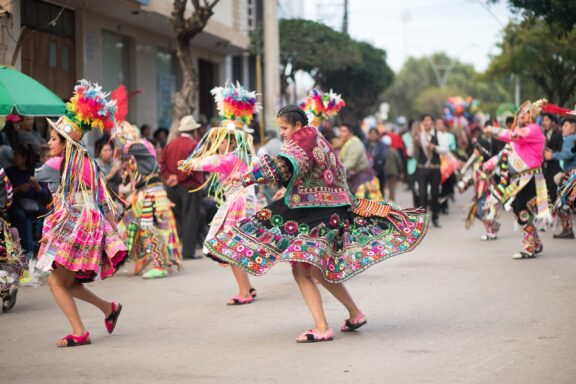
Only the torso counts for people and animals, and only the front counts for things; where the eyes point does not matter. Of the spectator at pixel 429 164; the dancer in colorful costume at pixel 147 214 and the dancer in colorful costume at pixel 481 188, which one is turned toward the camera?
the spectator

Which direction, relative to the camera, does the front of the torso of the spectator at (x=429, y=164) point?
toward the camera

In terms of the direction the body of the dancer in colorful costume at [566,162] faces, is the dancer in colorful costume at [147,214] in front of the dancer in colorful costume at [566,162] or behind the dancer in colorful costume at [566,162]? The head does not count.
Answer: in front

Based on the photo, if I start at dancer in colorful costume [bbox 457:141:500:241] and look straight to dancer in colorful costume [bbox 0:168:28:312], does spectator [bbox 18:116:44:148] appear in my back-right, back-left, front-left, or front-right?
front-right

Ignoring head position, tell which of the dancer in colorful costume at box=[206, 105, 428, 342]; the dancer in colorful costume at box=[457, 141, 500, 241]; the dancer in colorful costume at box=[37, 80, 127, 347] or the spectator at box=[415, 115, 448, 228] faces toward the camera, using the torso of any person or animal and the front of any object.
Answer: the spectator

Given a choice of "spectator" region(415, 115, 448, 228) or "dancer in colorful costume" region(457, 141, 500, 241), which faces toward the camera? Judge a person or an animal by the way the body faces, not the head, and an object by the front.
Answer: the spectator

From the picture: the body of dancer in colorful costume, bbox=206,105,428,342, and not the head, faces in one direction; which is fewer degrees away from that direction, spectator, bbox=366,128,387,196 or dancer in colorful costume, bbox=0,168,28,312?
the dancer in colorful costume

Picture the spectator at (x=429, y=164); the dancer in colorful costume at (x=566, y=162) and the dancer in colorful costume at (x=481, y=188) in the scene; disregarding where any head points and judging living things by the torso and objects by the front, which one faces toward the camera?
the spectator

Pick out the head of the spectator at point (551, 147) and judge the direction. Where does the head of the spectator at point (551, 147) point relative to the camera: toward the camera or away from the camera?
toward the camera

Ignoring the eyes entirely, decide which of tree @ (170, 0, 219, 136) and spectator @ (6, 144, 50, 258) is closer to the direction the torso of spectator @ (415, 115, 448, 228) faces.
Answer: the spectator
